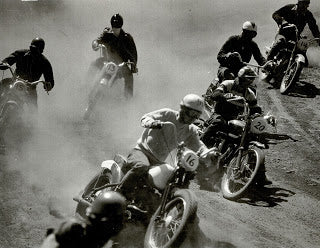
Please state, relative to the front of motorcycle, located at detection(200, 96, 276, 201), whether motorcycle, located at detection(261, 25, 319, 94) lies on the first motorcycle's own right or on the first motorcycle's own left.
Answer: on the first motorcycle's own left

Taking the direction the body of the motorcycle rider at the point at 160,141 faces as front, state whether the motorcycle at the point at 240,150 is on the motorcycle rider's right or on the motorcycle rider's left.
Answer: on the motorcycle rider's left

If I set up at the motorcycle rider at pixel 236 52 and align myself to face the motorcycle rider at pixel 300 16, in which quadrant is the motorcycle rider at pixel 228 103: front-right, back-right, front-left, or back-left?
back-right

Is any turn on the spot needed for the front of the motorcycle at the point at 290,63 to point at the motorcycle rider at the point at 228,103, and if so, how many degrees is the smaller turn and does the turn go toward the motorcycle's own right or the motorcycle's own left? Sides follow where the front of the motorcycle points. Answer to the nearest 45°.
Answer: approximately 45° to the motorcycle's own right
